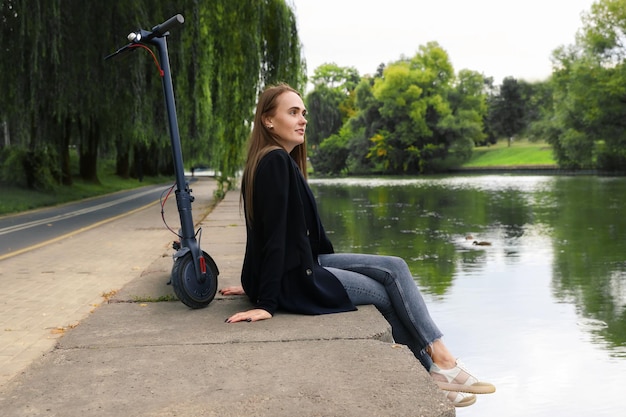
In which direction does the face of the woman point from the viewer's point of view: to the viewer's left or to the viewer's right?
to the viewer's right

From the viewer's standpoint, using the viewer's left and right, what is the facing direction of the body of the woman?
facing to the right of the viewer

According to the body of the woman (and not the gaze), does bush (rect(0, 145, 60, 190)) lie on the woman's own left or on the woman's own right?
on the woman's own left

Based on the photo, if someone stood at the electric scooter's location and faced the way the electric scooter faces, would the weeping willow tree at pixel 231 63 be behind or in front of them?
behind

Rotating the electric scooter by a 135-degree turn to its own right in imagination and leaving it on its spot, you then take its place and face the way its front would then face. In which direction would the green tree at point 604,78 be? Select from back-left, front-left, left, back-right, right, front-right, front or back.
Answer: front-right

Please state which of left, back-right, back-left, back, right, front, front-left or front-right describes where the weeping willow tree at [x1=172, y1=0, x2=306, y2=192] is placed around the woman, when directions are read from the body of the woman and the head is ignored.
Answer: left

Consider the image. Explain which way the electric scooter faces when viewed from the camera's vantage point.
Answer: facing the viewer and to the left of the viewer

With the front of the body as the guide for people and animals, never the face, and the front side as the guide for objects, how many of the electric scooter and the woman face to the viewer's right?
1

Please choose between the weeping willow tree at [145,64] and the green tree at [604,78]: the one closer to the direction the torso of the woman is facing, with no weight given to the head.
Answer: the green tree

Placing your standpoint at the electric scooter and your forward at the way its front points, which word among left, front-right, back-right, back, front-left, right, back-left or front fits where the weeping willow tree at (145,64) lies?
back-right

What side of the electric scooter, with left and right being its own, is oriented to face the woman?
left
